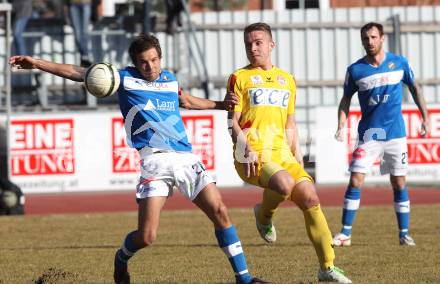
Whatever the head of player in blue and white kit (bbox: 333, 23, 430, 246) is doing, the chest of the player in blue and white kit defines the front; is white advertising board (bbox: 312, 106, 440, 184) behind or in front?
behind

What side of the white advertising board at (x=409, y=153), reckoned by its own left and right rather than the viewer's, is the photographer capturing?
front

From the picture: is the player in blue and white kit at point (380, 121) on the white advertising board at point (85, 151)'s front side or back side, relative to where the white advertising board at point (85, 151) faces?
on the front side

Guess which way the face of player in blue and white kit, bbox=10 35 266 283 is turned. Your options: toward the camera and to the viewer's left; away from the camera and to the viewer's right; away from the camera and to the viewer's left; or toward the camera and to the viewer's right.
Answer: toward the camera and to the viewer's left

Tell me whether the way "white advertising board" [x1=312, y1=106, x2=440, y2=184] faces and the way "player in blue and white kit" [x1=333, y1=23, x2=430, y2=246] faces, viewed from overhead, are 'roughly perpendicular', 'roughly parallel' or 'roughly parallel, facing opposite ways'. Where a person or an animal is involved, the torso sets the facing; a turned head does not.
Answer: roughly parallel

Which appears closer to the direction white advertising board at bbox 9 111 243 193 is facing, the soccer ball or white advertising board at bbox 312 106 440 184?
the soccer ball

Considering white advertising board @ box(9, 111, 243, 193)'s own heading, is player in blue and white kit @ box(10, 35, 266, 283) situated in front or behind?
in front

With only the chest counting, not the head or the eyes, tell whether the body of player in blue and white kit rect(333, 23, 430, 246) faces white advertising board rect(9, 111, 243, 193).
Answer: no

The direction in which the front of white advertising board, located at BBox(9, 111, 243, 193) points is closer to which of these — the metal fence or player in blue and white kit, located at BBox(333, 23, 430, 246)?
the player in blue and white kit

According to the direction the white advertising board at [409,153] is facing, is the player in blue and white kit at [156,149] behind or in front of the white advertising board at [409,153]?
in front

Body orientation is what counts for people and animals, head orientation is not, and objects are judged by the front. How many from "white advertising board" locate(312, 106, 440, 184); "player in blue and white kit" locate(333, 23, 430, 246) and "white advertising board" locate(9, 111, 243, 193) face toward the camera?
3

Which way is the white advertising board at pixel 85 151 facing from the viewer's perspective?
toward the camera
